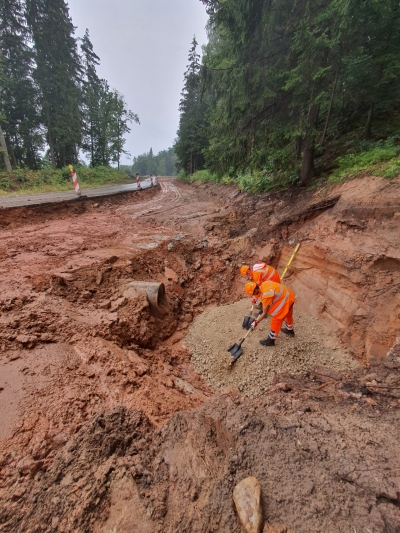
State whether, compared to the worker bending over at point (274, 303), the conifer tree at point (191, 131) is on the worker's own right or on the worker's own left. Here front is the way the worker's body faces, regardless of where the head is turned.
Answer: on the worker's own right

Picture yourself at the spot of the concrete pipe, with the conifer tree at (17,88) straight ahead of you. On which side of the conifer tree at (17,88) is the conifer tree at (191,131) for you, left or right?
right

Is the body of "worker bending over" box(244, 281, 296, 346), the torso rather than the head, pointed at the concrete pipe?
yes

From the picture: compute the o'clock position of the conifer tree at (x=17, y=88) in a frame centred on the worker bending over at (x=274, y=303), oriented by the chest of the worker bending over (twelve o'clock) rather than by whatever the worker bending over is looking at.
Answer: The conifer tree is roughly at 1 o'clock from the worker bending over.

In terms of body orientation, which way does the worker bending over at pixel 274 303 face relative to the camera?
to the viewer's left

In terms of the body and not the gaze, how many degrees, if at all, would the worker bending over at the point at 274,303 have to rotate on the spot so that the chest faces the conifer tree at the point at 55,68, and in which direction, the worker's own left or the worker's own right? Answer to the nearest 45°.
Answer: approximately 45° to the worker's own right

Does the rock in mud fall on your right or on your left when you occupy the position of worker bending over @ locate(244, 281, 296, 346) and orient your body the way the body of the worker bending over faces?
on your left
